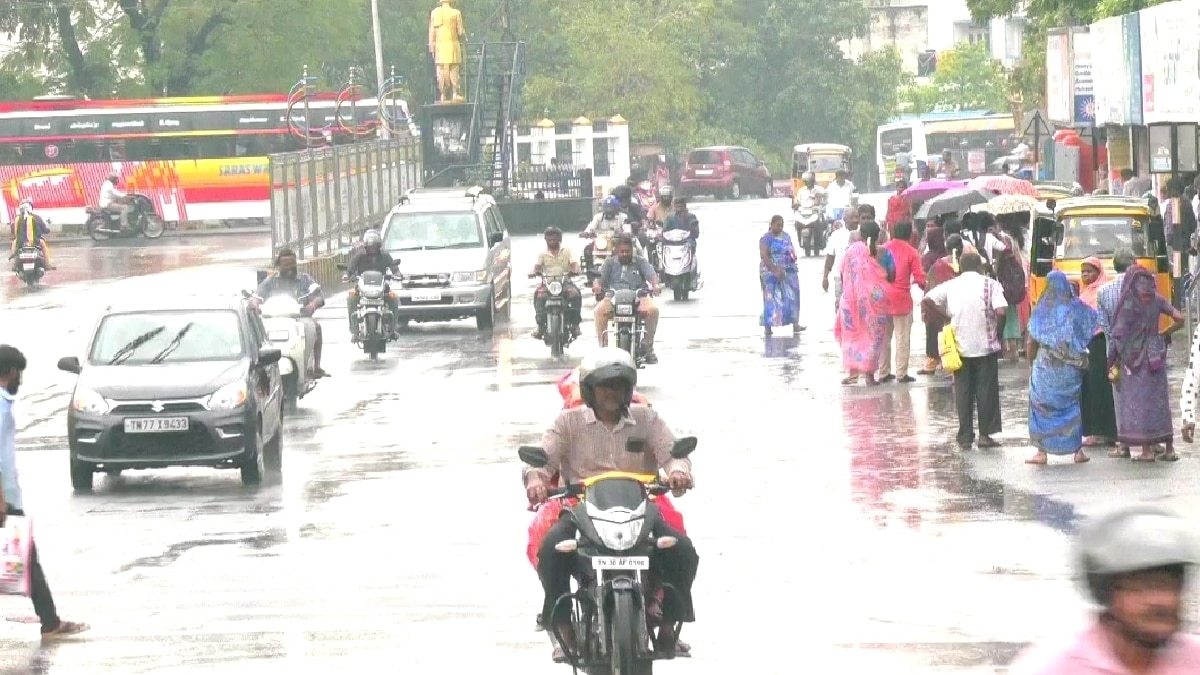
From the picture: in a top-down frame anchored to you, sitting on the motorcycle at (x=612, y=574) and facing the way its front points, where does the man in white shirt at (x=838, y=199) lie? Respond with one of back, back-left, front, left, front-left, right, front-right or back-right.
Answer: back

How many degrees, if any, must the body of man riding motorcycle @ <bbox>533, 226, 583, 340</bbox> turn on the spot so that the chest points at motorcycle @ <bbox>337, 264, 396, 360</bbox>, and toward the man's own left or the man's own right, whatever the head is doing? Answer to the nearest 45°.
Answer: approximately 90° to the man's own right

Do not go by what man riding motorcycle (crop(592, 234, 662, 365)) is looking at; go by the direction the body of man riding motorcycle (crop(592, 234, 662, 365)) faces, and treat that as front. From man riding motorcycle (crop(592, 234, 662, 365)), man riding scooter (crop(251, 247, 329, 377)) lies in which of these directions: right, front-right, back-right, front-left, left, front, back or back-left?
right

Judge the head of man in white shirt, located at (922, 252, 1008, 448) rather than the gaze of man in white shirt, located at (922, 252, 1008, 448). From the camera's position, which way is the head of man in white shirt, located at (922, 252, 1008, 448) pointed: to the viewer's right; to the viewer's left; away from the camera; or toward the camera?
away from the camera
